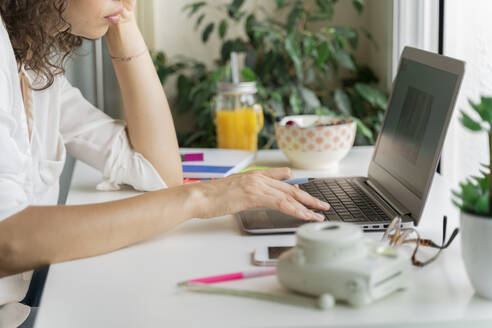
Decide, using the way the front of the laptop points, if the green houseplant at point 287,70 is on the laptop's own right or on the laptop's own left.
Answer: on the laptop's own right

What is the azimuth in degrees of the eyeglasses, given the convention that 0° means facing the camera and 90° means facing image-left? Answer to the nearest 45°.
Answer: approximately 45°

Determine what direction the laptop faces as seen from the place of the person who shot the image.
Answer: facing to the left of the viewer

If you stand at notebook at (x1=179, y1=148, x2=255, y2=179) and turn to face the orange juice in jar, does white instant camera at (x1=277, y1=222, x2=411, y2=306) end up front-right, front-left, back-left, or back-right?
back-right

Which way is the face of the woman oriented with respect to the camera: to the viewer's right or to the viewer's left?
to the viewer's right

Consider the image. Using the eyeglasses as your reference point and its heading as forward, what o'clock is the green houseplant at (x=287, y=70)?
The green houseplant is roughly at 4 o'clock from the eyeglasses.

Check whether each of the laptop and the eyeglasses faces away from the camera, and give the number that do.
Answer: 0
